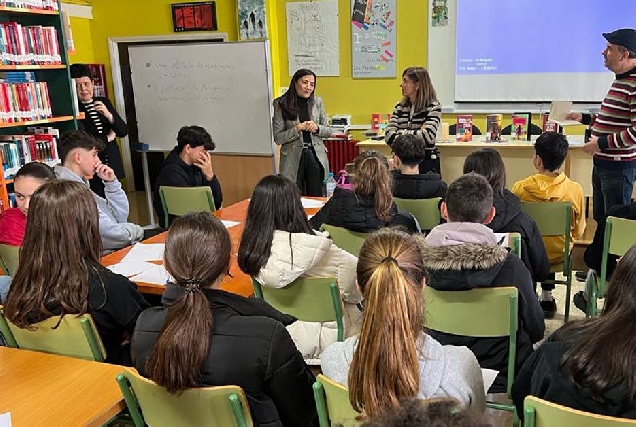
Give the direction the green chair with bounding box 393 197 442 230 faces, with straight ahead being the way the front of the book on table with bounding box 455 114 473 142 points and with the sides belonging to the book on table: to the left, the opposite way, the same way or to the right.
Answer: the opposite way

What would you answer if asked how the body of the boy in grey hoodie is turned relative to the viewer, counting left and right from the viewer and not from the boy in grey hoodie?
facing to the right of the viewer

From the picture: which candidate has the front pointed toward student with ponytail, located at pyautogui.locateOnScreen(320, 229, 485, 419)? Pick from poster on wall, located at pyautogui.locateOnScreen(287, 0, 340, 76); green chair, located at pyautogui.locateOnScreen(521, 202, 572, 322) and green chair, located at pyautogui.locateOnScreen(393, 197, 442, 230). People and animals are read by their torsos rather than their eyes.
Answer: the poster on wall

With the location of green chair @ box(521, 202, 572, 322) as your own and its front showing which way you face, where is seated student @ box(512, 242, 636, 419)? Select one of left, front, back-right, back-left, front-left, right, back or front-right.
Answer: back

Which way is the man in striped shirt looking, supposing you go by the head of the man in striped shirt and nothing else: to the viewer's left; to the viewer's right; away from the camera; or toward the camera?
to the viewer's left

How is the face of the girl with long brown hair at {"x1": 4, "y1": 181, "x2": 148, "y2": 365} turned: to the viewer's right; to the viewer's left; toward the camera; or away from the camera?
away from the camera

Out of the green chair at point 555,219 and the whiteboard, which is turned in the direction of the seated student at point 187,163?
the whiteboard

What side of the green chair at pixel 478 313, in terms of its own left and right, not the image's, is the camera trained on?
back

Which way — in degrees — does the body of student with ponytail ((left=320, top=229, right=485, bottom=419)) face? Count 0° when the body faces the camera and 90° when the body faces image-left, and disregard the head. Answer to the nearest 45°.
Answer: approximately 180°

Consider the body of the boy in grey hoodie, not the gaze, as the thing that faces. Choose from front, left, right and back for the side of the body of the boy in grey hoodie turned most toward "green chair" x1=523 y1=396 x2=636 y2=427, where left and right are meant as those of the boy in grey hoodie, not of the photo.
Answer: right

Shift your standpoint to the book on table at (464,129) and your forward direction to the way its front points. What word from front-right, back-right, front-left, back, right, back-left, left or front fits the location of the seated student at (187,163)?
front-right

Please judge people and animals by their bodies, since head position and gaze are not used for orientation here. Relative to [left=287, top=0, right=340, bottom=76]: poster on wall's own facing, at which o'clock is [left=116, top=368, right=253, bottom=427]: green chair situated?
The green chair is roughly at 12 o'clock from the poster on wall.

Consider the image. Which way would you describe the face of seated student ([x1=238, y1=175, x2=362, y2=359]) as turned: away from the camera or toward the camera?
away from the camera

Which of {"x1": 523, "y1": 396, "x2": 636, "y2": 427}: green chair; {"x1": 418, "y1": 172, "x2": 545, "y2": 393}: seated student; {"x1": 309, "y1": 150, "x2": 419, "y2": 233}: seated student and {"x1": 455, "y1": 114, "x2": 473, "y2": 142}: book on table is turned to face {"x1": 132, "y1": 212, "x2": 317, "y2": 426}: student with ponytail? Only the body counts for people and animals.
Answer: the book on table

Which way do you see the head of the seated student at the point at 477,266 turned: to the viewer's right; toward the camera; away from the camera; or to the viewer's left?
away from the camera

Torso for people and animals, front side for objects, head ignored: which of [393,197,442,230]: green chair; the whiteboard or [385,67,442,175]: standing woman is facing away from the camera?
the green chair

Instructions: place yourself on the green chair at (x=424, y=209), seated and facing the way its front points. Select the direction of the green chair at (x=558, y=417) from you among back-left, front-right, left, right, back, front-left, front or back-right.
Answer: back
